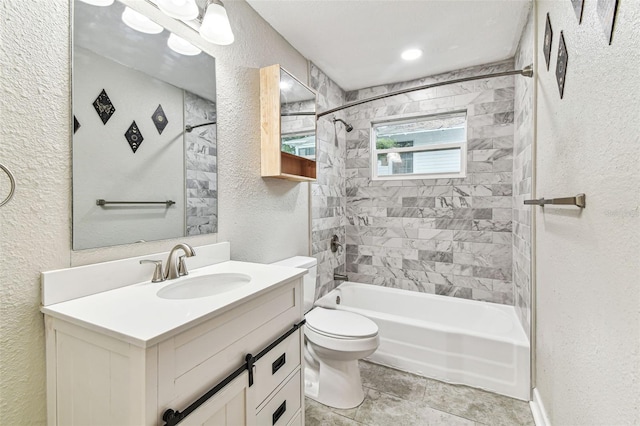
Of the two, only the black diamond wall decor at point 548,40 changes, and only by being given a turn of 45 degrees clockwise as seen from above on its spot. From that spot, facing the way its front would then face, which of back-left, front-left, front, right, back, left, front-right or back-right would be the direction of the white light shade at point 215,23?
left

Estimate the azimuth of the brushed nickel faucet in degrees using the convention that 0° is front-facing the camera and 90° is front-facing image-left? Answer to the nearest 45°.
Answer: approximately 315°

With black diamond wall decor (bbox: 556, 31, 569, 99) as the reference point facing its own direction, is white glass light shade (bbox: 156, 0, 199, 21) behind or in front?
in front

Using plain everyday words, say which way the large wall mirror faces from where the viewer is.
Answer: facing the viewer and to the right of the viewer

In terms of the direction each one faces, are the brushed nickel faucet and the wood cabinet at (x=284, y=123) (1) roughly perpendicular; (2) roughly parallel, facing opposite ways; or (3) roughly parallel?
roughly parallel

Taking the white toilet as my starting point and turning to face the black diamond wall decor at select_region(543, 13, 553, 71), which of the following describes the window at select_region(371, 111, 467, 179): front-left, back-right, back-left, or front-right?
front-left

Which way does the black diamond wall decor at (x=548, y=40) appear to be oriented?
to the viewer's left

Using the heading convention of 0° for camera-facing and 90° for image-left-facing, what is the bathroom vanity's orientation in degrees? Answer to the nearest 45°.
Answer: approximately 315°

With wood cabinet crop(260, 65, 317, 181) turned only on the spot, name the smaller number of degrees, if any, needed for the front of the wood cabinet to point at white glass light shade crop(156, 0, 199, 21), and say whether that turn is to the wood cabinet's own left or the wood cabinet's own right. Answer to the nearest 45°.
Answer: approximately 90° to the wood cabinet's own right

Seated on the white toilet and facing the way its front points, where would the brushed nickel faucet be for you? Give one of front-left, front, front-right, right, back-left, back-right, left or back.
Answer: right

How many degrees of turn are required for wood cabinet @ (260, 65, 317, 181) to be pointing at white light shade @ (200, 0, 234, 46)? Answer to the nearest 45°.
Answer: approximately 90° to its right

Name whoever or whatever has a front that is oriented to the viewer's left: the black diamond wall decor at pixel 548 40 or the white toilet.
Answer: the black diamond wall decor

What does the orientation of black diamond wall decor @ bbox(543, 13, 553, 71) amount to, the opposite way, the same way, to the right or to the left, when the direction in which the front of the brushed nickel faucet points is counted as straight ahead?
the opposite way

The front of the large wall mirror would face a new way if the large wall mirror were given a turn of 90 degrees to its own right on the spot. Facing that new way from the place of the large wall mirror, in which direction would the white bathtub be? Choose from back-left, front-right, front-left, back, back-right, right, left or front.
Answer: back-left

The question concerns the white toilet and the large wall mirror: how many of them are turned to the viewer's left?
0

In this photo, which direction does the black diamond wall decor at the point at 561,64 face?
to the viewer's left
